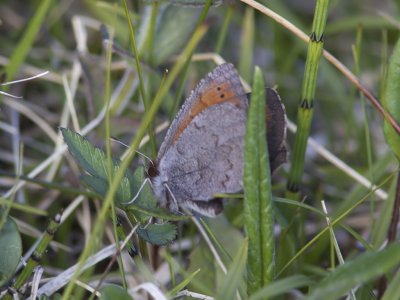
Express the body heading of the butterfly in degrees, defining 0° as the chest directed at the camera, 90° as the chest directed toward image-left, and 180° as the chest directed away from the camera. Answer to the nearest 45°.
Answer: approximately 90°

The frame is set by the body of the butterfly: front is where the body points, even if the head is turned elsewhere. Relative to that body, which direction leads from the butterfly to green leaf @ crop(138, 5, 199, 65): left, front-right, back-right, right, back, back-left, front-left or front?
right
